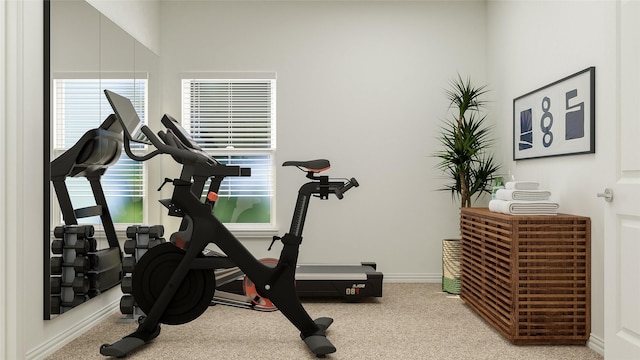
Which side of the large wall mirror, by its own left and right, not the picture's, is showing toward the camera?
right

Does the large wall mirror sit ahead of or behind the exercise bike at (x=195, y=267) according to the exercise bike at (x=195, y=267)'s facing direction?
ahead

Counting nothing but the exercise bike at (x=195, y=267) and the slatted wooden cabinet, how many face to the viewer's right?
0

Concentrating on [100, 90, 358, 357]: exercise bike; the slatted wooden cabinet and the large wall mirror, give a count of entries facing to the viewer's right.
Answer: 1

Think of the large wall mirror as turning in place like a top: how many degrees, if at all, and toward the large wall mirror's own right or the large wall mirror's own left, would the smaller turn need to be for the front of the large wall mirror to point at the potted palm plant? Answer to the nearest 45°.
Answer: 0° — it already faces it

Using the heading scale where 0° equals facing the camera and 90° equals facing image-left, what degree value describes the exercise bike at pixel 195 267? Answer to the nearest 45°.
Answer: approximately 90°

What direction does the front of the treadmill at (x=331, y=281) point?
to the viewer's left

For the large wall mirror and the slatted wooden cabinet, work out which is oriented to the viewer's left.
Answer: the slatted wooden cabinet

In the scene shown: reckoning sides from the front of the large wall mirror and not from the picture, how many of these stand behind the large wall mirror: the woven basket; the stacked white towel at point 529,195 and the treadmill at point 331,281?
0

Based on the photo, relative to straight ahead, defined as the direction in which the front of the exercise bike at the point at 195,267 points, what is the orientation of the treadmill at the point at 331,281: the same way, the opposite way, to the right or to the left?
the same way

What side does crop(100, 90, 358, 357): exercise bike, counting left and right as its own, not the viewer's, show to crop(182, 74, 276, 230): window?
right

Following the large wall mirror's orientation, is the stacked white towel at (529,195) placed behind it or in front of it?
in front

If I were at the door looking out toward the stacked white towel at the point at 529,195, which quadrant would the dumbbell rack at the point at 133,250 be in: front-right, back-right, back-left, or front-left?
front-left

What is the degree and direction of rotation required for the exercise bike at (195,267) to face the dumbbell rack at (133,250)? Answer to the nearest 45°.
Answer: approximately 45° to its right

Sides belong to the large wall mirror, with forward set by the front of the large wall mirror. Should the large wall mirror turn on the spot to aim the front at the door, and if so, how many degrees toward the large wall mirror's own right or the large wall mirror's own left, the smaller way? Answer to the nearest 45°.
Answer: approximately 45° to the large wall mirror's own right

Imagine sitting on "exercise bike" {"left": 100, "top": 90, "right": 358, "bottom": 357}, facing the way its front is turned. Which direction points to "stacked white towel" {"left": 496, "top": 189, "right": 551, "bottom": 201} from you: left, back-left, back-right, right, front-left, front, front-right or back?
back

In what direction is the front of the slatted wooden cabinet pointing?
to the viewer's left

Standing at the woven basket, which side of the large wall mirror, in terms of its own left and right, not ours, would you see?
front
